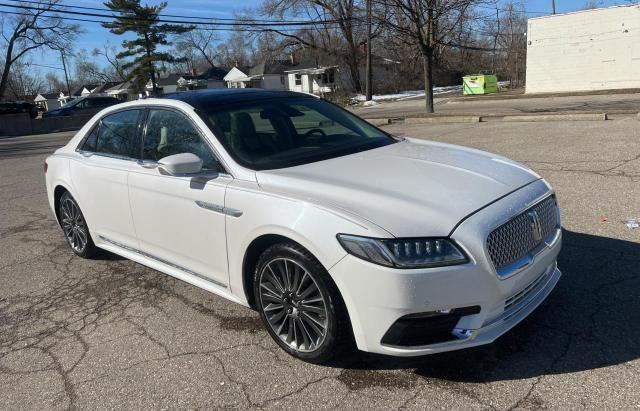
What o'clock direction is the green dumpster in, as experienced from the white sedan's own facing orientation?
The green dumpster is roughly at 8 o'clock from the white sedan.

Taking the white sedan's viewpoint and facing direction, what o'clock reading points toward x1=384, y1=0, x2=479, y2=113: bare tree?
The bare tree is roughly at 8 o'clock from the white sedan.

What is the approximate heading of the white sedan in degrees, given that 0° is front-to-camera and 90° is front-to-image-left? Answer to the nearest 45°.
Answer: approximately 315°

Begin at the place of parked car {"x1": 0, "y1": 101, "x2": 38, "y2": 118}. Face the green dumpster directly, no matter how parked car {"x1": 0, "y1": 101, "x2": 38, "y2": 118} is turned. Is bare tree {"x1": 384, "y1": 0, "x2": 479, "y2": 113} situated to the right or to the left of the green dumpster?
right

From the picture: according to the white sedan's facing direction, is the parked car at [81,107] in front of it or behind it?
behind

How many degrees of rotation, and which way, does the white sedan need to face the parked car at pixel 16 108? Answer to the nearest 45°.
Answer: approximately 180°
